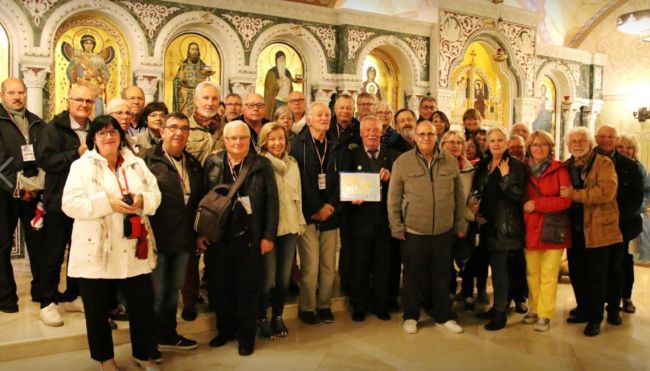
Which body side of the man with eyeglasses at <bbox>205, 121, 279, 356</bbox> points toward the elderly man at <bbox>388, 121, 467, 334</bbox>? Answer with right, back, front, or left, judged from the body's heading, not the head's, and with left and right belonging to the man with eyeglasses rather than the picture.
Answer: left

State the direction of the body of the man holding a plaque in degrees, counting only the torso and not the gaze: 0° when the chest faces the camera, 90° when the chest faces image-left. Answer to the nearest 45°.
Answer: approximately 0°

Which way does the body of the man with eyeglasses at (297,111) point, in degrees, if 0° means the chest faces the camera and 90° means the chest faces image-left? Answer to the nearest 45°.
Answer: approximately 0°

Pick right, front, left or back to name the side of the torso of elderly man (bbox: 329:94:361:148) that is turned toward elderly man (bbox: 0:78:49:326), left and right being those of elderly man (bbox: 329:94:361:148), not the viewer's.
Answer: right

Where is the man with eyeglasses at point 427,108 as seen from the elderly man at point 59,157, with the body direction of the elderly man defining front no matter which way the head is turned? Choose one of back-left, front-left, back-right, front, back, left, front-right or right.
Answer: front-left
